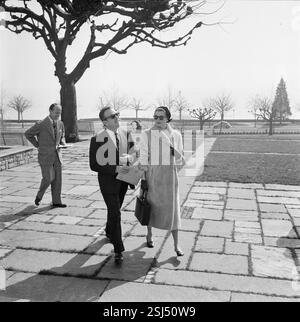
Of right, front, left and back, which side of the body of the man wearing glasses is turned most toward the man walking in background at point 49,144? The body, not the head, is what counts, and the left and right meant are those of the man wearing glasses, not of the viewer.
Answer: back

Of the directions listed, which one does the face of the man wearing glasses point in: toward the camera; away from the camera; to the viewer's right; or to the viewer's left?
to the viewer's right

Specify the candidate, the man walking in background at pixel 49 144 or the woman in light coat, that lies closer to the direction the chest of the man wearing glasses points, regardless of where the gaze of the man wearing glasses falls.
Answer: the woman in light coat

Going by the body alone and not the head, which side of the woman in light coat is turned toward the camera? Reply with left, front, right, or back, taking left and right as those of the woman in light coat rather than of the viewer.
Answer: front

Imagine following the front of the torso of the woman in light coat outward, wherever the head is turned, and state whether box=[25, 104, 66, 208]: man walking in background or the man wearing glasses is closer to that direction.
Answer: the man wearing glasses

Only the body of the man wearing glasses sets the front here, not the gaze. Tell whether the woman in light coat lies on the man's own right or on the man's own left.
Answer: on the man's own left

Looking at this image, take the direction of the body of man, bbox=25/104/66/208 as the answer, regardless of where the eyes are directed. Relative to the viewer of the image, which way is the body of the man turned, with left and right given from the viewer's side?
facing the viewer and to the right of the viewer

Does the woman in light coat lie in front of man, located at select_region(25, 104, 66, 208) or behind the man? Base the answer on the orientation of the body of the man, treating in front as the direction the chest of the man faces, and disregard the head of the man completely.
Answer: in front

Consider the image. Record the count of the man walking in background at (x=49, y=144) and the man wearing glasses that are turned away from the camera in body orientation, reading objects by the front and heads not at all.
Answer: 0

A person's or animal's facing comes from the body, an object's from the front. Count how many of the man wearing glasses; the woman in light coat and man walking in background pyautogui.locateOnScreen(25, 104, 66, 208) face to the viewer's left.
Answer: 0

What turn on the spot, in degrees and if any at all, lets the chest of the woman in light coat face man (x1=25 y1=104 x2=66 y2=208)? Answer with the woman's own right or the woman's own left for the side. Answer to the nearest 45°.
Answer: approximately 135° to the woman's own right

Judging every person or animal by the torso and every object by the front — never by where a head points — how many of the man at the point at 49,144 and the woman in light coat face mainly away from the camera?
0

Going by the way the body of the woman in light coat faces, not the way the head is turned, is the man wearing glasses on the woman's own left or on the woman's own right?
on the woman's own right
